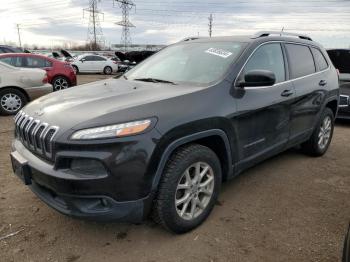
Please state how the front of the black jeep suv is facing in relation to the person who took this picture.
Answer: facing the viewer and to the left of the viewer

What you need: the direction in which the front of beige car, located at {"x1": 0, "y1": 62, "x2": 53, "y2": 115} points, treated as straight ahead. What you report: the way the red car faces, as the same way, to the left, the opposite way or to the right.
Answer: the same way

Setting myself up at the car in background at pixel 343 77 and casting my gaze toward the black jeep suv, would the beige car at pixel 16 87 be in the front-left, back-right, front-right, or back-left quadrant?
front-right

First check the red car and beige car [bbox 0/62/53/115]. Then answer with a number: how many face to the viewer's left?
2

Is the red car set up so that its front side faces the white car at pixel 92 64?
no

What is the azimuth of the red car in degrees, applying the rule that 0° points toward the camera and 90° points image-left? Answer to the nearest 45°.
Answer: approximately 90°

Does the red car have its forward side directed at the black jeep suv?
no

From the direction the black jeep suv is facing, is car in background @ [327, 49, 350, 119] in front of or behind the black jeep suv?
behind

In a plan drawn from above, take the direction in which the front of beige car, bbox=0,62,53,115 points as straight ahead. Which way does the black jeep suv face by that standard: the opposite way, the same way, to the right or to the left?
the same way

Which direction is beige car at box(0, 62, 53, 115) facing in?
to the viewer's left

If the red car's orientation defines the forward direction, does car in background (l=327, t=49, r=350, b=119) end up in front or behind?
behind

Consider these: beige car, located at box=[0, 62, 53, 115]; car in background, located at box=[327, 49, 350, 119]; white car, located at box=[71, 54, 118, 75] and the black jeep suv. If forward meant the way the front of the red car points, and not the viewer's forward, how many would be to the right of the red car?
1

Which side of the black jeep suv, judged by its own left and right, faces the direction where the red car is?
right

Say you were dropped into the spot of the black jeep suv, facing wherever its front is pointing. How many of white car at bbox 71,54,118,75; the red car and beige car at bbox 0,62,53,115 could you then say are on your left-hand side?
0
